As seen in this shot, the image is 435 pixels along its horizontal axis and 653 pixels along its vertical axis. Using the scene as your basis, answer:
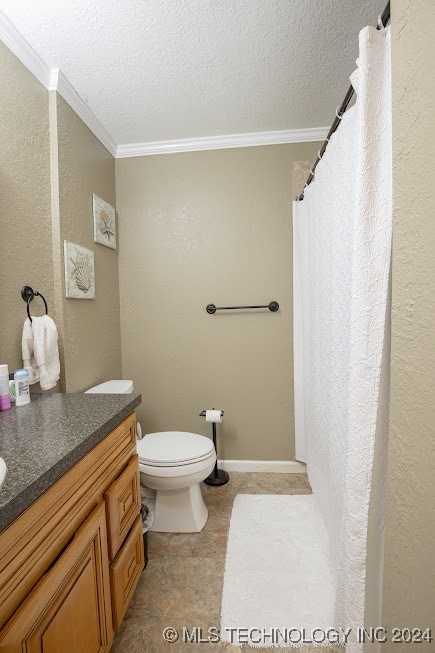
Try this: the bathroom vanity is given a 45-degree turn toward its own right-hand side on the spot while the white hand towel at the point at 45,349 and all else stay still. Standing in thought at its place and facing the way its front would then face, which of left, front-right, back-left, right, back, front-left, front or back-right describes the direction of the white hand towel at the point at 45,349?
back

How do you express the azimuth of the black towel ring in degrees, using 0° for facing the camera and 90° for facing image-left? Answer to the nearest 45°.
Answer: approximately 315°

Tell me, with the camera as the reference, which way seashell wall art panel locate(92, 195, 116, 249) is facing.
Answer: facing to the right of the viewer

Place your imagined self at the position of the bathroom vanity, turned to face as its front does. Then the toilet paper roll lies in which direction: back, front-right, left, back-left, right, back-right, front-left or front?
left

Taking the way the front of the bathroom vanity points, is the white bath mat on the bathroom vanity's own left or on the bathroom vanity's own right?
on the bathroom vanity's own left

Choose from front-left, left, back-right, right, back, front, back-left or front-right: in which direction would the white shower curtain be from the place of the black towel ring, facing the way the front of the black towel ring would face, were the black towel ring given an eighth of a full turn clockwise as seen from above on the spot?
front-left

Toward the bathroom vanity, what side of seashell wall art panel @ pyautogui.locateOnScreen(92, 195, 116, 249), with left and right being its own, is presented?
right

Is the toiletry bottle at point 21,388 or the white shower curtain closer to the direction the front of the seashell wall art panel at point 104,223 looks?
the white shower curtain

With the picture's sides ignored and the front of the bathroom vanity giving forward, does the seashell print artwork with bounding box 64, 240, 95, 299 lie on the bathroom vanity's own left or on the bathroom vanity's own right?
on the bathroom vanity's own left

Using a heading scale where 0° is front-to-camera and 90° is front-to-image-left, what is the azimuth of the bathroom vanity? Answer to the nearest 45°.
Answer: approximately 315°

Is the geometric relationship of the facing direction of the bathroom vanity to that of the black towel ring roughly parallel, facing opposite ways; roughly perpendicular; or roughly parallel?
roughly parallel

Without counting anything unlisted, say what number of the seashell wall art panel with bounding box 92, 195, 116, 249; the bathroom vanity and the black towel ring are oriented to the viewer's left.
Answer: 0

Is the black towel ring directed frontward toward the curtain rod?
yes
